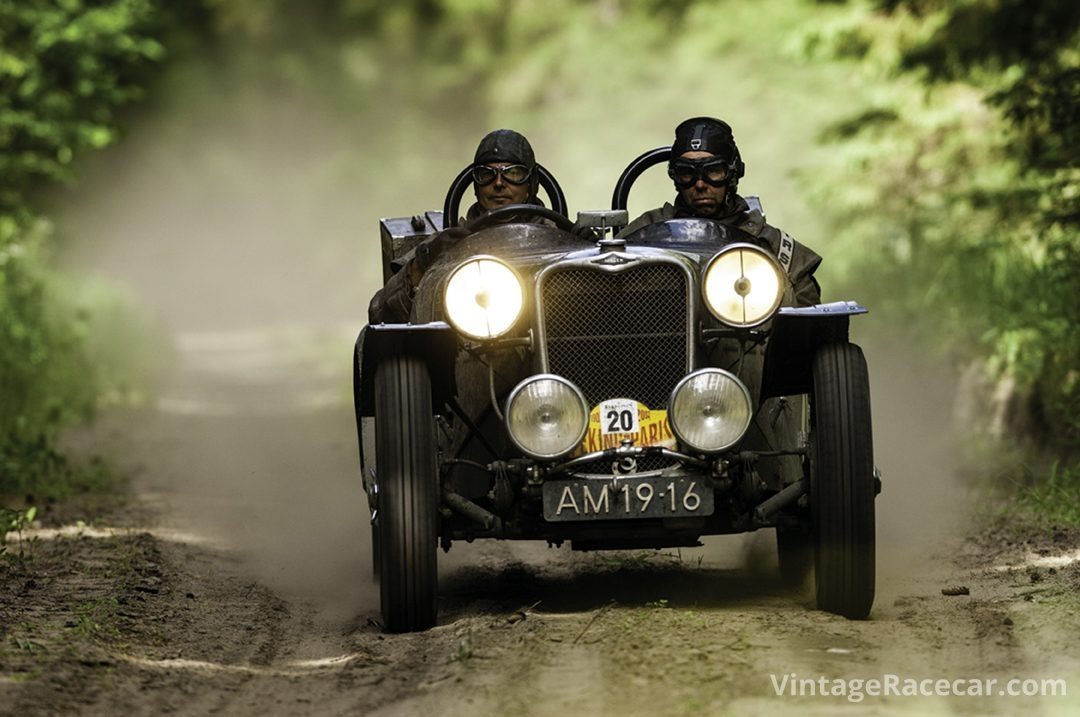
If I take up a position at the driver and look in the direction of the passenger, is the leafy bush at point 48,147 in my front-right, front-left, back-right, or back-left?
back-left

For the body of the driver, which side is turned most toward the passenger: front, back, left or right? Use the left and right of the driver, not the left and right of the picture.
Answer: left

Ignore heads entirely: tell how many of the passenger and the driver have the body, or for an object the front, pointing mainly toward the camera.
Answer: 2

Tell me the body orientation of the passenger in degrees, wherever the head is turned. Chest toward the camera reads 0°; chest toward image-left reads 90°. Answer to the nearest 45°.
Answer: approximately 0°
